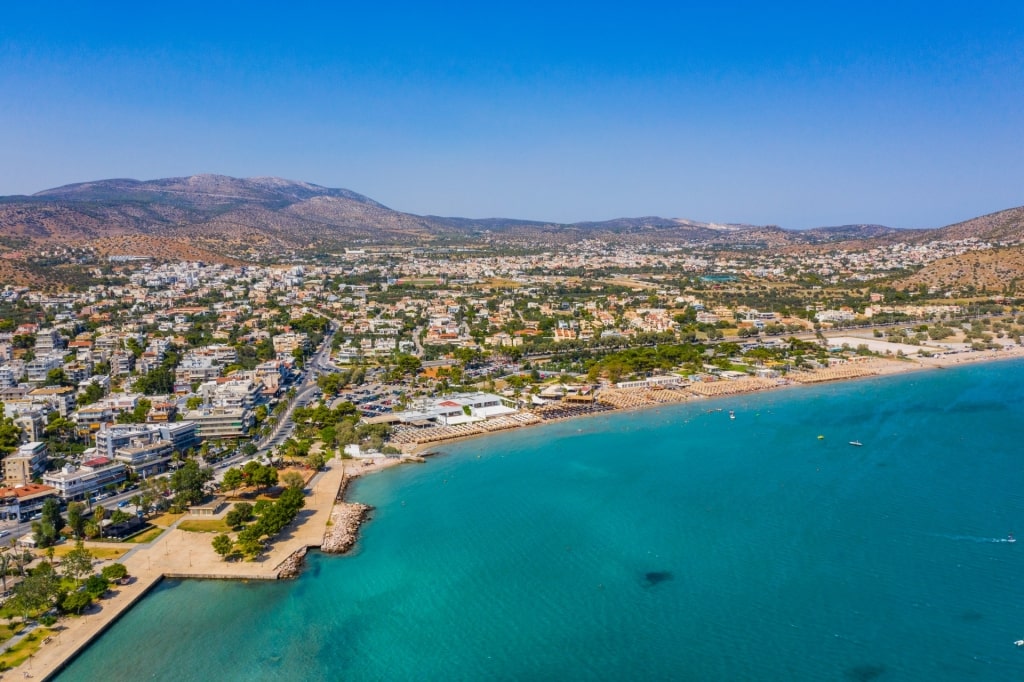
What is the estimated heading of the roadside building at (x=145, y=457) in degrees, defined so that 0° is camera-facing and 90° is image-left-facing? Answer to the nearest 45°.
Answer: approximately 315°

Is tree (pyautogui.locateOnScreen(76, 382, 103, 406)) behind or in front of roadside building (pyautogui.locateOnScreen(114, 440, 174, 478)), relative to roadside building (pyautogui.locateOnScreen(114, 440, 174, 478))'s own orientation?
behind

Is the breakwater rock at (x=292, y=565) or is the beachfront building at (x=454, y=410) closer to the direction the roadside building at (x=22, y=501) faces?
the breakwater rock

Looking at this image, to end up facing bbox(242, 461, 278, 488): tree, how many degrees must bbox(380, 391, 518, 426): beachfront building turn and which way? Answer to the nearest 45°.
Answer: approximately 90° to its right

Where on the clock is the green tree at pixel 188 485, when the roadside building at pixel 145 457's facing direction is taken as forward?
The green tree is roughly at 1 o'clock from the roadside building.

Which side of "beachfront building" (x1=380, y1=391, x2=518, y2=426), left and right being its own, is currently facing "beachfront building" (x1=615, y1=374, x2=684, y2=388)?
left

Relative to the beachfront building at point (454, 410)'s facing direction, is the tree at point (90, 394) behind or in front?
behind

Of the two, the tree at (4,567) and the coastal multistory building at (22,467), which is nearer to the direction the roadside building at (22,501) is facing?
the tree

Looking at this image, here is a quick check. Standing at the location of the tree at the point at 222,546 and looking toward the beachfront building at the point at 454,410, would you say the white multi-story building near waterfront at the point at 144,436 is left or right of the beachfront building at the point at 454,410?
left

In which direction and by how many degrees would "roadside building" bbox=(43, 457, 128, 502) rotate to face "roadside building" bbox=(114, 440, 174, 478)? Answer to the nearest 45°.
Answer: approximately 90° to its left

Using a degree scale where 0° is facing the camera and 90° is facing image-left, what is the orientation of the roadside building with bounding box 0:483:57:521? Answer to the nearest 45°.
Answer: approximately 315°

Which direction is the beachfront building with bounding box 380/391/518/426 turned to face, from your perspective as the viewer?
facing the viewer and to the right of the viewer

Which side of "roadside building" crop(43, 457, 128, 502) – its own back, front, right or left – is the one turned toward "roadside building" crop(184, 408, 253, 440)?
left

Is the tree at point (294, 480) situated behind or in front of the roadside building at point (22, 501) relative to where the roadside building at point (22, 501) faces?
in front

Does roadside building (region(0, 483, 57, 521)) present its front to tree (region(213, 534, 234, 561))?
yes
